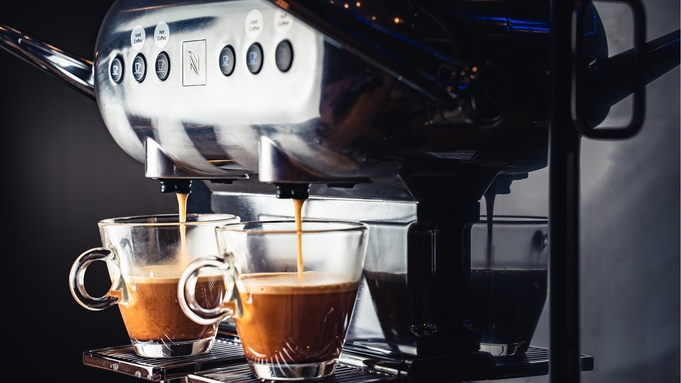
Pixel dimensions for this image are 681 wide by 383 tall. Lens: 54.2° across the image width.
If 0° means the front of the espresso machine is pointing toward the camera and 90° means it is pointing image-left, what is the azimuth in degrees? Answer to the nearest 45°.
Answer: approximately 45°
